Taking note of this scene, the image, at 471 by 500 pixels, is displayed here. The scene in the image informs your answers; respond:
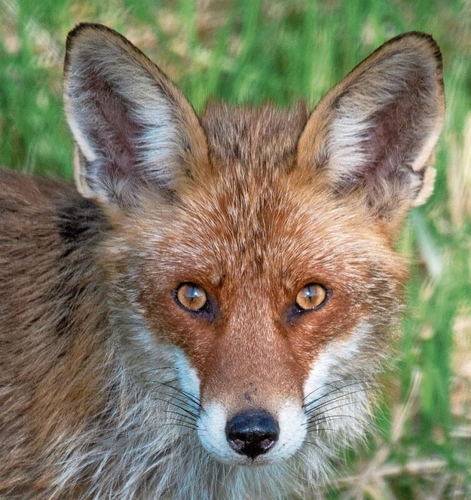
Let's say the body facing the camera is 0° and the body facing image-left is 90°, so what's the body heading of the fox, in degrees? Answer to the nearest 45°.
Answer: approximately 315°
